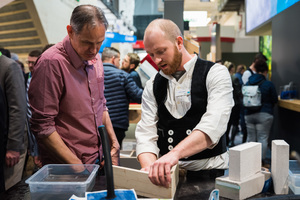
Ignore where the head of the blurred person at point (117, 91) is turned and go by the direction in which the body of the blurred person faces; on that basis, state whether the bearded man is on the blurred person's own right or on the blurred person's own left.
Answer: on the blurred person's own right

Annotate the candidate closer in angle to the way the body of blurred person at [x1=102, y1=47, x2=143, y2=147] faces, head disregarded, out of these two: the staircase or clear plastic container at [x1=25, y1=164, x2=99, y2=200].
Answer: the staircase

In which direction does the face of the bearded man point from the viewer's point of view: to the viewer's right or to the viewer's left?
to the viewer's left

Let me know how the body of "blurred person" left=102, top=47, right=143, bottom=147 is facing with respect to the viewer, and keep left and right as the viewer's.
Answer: facing away from the viewer and to the right of the viewer

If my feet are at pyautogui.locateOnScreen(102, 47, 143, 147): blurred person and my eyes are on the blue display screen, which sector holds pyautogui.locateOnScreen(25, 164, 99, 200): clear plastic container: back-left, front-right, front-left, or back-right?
back-right

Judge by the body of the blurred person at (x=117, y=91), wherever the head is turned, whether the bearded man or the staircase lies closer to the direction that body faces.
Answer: the staircase
